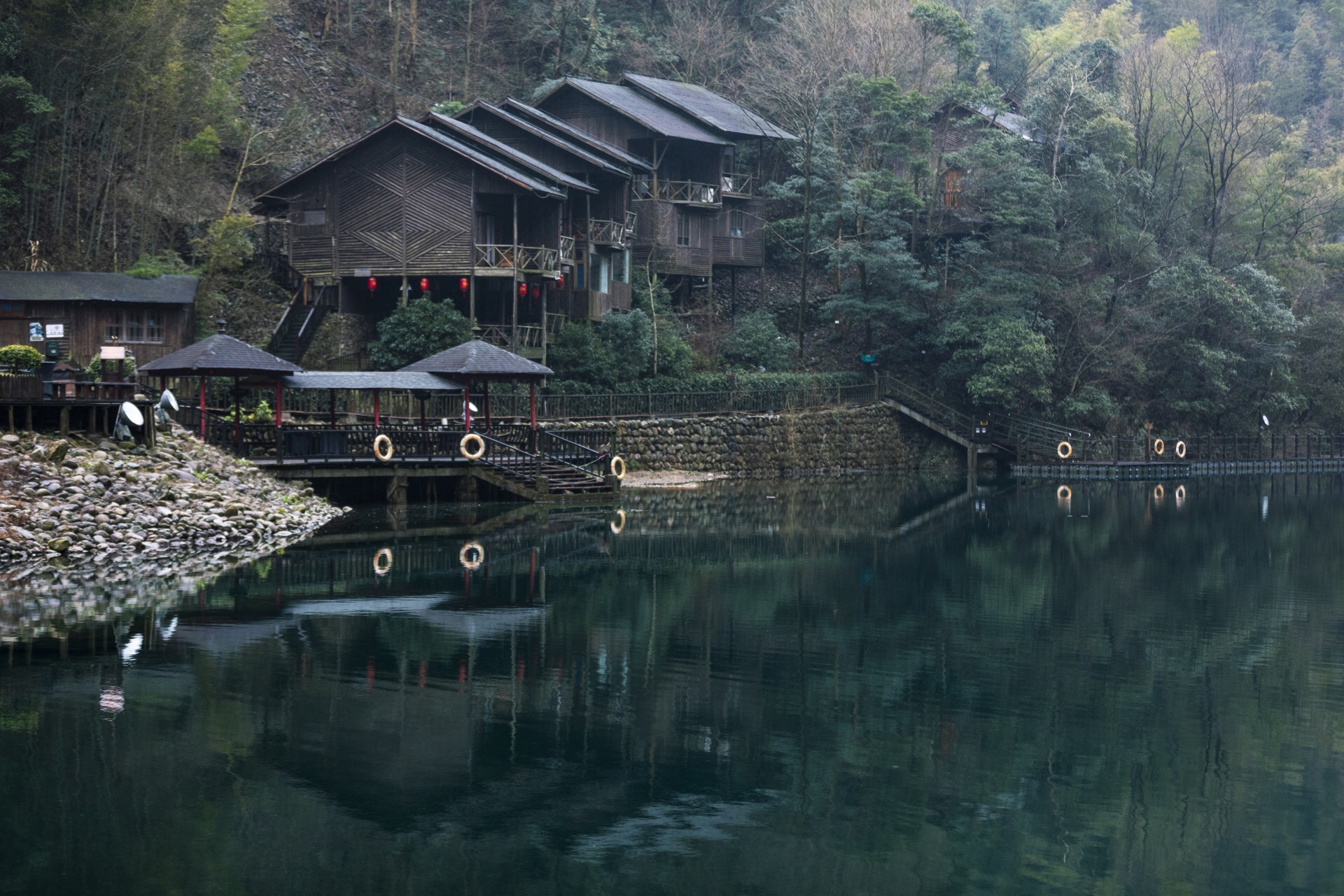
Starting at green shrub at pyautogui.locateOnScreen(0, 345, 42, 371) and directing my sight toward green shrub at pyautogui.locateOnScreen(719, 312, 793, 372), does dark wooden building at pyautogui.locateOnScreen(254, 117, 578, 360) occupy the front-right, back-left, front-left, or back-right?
front-left

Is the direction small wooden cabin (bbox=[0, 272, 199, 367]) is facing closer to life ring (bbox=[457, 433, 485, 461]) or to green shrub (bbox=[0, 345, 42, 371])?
the green shrub

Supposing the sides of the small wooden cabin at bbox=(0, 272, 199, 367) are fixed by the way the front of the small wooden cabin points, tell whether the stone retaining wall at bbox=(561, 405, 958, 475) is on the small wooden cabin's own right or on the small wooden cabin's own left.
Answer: on the small wooden cabin's own left

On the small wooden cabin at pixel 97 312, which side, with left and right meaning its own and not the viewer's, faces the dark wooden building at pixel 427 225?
left

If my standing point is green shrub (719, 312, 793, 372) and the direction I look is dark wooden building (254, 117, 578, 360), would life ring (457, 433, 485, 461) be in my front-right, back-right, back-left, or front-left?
front-left

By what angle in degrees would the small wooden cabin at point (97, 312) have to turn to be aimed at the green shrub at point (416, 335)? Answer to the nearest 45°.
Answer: approximately 90° to its left

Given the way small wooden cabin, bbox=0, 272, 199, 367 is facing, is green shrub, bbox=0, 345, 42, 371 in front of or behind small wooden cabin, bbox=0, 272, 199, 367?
in front

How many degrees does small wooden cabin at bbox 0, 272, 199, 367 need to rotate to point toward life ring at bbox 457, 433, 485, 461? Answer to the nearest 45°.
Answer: approximately 45° to its left

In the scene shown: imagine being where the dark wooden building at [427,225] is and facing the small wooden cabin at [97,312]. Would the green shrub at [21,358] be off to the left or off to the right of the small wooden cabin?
left

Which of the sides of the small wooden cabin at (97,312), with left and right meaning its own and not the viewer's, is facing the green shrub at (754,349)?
left

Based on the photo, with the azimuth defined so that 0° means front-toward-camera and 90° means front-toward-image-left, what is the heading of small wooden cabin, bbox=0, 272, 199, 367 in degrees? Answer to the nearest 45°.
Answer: approximately 0°

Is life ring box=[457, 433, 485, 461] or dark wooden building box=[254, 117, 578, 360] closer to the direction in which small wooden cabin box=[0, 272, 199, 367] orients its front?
the life ring
